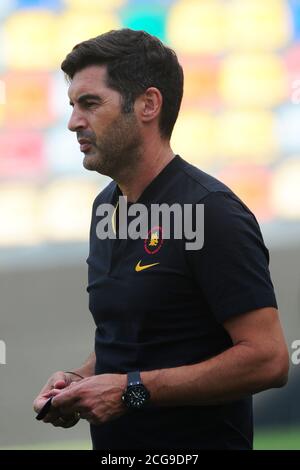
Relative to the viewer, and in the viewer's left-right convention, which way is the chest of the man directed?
facing the viewer and to the left of the viewer

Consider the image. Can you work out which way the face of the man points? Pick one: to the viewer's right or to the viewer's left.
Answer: to the viewer's left
